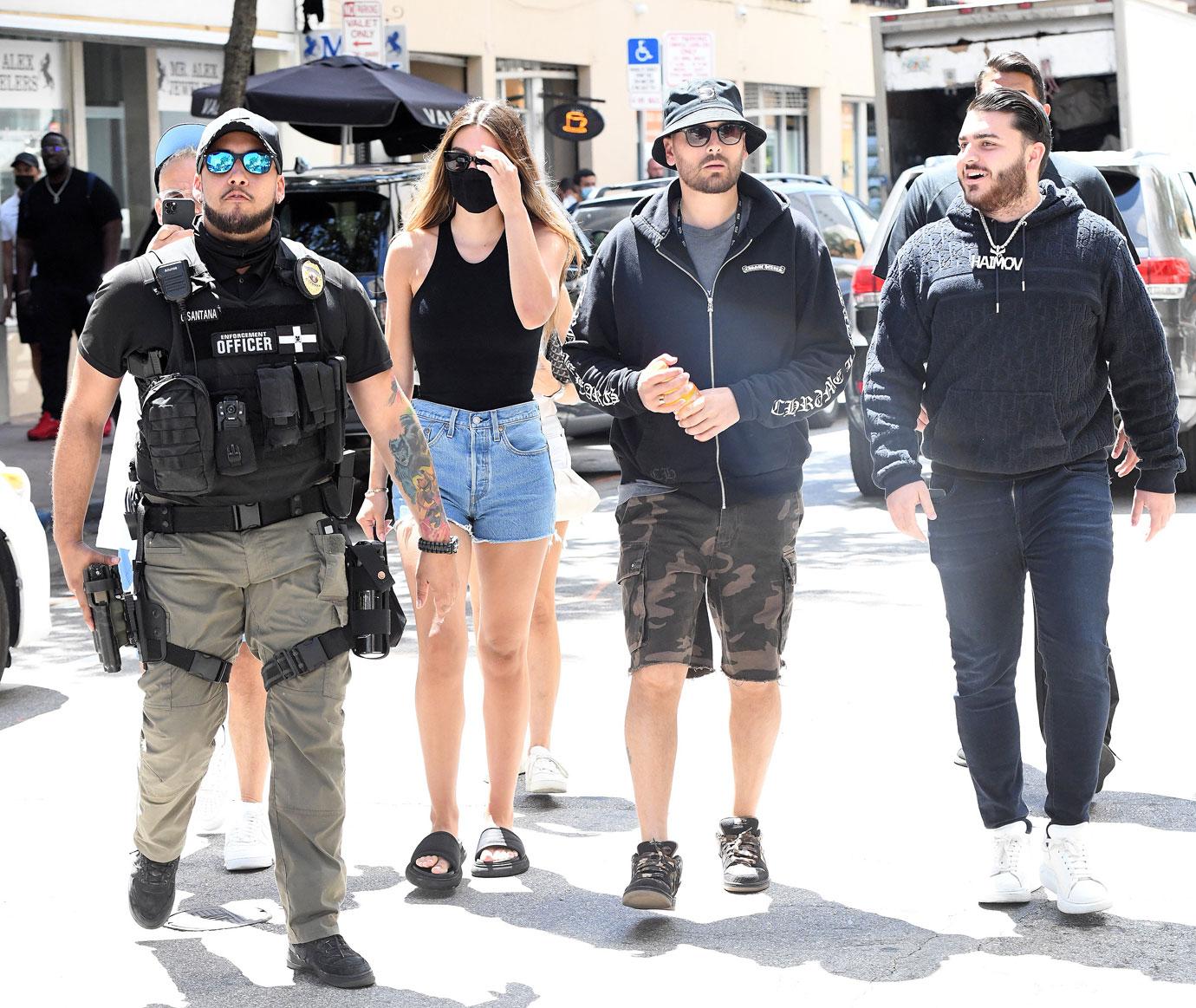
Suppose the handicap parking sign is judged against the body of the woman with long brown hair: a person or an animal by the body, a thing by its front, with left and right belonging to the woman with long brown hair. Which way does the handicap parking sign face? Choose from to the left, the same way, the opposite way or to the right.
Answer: the same way

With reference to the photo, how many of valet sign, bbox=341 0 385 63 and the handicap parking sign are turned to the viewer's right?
0

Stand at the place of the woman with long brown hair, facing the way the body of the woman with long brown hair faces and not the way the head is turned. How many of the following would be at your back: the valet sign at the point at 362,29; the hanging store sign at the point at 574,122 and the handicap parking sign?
3

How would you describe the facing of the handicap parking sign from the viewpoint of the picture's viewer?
facing the viewer

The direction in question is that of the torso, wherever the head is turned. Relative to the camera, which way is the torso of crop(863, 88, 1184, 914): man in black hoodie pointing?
toward the camera

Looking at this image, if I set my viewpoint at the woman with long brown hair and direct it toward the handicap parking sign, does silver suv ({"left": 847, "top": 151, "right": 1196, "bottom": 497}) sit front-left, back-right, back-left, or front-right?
front-right

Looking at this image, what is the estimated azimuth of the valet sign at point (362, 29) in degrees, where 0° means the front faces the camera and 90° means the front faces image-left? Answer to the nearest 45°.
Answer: approximately 0°

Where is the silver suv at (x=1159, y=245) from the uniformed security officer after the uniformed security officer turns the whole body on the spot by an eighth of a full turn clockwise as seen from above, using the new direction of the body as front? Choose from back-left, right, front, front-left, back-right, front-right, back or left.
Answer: back

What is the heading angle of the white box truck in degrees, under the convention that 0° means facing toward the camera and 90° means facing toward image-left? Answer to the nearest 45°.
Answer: approximately 225°

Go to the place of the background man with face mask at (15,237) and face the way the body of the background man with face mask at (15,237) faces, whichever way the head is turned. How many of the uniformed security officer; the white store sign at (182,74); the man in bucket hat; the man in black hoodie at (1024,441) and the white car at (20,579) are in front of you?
4

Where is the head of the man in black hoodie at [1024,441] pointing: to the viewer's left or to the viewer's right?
to the viewer's left

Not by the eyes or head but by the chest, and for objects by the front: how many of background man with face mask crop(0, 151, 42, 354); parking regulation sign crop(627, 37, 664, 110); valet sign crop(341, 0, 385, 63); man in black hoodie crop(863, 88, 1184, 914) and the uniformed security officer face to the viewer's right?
0

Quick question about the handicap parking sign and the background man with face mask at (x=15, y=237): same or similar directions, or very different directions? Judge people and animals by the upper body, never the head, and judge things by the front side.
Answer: same or similar directions

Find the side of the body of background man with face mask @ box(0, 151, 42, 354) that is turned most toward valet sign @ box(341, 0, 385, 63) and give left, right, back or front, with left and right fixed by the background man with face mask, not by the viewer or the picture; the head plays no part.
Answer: left

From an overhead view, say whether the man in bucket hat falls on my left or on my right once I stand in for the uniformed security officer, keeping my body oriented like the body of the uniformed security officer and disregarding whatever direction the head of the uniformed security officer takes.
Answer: on my left
